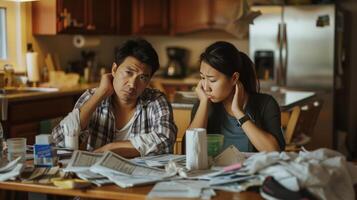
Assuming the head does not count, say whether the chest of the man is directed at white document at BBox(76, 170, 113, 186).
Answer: yes

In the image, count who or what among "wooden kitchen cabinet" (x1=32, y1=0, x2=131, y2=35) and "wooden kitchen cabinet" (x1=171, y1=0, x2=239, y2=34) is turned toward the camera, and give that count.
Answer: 2

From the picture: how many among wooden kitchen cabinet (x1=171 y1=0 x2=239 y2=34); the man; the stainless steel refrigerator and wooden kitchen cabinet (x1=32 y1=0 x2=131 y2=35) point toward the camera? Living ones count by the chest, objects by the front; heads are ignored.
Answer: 4

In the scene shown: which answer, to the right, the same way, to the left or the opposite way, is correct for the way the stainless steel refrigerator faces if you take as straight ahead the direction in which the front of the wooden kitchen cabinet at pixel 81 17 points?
the same way

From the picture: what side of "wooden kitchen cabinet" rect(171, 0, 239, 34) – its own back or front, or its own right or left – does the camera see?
front

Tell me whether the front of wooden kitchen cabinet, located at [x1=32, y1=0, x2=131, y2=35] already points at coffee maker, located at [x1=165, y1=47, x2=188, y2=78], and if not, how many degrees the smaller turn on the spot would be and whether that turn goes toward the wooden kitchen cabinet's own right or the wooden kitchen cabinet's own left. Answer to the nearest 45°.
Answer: approximately 135° to the wooden kitchen cabinet's own left

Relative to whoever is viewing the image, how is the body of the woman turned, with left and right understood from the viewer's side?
facing the viewer and to the left of the viewer

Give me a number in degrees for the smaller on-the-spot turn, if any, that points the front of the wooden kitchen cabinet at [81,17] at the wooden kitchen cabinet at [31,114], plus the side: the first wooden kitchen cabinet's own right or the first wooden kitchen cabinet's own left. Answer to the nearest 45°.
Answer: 0° — it already faces it

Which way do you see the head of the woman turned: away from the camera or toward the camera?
toward the camera

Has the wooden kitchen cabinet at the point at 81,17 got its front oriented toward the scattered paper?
yes

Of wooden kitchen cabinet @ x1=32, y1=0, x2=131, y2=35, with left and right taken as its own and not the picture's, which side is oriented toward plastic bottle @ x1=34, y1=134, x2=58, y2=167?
front

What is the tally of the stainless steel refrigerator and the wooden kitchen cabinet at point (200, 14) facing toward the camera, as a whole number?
2

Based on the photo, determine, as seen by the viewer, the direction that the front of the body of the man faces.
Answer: toward the camera

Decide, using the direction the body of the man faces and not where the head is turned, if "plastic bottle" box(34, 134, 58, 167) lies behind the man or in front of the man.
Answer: in front

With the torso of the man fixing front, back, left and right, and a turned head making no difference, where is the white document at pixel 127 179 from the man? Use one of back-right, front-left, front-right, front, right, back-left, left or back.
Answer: front

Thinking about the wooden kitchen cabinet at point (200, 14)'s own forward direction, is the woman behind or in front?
in front

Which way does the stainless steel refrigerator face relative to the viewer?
toward the camera

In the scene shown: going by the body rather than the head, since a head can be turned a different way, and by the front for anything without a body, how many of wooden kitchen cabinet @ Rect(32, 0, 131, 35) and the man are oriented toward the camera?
2

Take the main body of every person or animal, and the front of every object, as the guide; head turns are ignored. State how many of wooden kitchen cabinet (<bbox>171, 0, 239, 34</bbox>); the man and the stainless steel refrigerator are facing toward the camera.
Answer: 3
